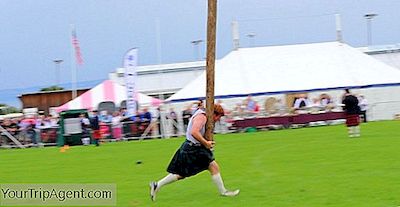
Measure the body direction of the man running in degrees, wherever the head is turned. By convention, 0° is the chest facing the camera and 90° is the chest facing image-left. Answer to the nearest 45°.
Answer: approximately 270°

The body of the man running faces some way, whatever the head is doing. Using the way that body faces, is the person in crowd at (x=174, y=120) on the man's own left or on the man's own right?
on the man's own left

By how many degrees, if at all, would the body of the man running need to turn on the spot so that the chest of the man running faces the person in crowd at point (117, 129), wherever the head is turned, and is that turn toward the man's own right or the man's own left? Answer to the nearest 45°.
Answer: approximately 90° to the man's own left

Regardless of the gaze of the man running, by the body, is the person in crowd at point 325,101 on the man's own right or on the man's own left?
on the man's own left

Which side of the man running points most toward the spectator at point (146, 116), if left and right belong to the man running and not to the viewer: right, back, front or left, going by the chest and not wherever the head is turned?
left

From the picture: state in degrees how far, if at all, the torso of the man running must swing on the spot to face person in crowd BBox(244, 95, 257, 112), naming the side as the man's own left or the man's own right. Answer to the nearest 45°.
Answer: approximately 90° to the man's own left

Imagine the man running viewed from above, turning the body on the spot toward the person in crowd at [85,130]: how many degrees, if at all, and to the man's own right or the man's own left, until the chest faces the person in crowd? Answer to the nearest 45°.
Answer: approximately 90° to the man's own left

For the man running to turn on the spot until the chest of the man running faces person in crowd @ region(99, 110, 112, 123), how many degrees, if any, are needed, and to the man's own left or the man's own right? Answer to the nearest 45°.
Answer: approximately 90° to the man's own left
